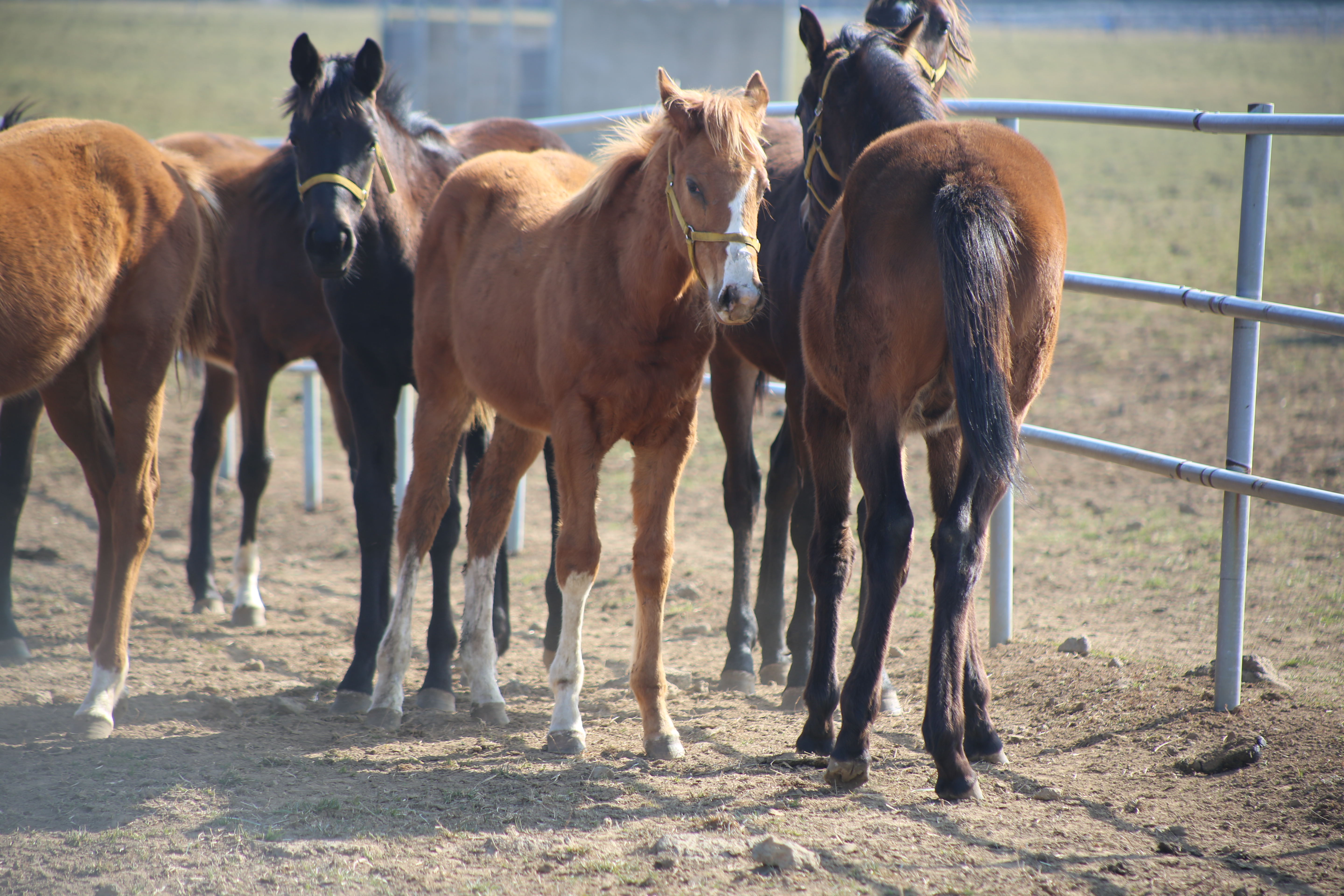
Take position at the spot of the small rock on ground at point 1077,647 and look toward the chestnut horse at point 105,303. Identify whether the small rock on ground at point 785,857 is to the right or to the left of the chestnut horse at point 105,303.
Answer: left

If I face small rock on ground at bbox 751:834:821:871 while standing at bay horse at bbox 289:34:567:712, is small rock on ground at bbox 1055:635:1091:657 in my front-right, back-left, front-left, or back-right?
front-left

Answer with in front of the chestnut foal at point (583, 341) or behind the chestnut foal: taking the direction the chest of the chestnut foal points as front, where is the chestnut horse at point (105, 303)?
behind

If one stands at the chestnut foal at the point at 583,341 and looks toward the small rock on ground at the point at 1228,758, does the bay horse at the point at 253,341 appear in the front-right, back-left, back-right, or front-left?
back-left

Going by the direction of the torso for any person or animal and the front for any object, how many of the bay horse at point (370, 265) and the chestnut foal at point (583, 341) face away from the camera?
0

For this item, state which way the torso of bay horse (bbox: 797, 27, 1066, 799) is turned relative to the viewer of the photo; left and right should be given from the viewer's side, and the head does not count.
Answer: facing away from the viewer and to the left of the viewer

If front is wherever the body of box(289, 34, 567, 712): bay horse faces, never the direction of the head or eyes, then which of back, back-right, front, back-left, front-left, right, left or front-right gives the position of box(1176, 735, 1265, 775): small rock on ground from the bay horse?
left

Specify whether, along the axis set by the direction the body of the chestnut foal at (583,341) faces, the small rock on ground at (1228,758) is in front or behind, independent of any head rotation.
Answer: in front

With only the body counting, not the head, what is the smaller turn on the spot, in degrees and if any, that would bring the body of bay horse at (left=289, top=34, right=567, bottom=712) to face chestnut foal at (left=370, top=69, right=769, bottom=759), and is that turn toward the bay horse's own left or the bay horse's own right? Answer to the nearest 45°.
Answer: approximately 90° to the bay horse's own left

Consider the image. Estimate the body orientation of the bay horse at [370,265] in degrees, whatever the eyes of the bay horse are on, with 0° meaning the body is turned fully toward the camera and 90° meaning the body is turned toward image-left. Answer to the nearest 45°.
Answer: approximately 45°
